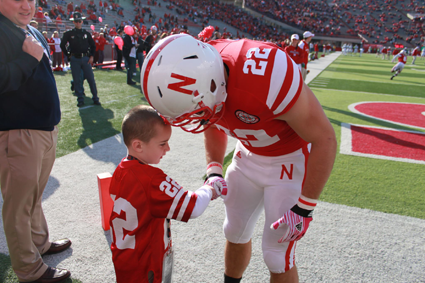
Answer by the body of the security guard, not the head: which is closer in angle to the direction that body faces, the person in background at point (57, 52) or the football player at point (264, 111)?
the football player

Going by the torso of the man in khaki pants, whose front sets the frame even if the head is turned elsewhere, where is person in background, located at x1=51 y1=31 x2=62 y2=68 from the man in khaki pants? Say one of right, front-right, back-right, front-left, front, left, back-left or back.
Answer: left

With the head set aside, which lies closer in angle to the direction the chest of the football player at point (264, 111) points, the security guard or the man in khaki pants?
the man in khaki pants

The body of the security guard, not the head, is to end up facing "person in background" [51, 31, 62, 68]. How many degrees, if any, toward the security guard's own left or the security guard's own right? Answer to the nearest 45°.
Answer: approximately 180°

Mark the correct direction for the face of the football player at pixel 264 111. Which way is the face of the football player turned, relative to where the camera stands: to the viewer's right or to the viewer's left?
to the viewer's left

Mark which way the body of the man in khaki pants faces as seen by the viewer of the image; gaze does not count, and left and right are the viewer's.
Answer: facing to the right of the viewer

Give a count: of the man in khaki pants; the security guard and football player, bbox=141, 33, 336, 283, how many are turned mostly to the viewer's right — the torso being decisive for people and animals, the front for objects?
1

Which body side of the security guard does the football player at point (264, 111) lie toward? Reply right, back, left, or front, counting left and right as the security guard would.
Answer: front

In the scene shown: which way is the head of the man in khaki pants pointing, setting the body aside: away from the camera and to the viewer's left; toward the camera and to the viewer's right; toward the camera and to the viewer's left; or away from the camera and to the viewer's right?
toward the camera and to the viewer's right

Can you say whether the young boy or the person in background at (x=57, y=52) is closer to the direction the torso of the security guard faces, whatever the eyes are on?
the young boy

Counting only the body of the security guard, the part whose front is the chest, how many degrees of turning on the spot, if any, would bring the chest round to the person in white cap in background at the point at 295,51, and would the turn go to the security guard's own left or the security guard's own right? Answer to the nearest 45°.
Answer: approximately 90° to the security guard's own left

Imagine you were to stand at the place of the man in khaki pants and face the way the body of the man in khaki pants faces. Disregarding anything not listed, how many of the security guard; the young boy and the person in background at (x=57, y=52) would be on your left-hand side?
2

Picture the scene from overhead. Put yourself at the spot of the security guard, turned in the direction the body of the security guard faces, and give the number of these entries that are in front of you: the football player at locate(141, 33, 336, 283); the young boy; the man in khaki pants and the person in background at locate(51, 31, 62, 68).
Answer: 3

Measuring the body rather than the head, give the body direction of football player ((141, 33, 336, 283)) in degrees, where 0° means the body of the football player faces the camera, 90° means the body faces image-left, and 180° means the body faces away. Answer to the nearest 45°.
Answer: approximately 45°

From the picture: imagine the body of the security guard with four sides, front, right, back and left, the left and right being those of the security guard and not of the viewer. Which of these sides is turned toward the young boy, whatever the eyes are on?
front

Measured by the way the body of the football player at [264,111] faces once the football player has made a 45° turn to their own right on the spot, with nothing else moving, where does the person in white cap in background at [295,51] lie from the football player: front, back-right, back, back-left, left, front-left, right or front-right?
right
